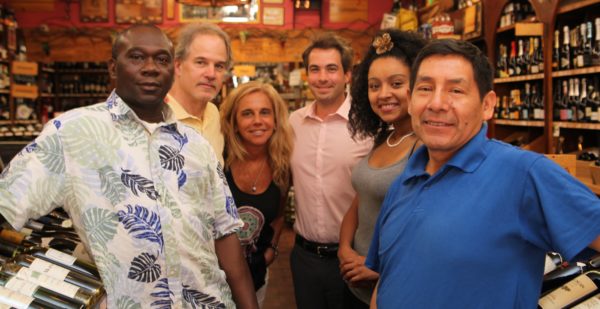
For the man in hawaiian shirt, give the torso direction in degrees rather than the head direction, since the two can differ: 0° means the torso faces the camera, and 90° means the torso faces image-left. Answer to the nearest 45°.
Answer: approximately 315°

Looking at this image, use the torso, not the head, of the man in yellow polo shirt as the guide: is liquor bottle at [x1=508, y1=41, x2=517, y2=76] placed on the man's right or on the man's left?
on the man's left

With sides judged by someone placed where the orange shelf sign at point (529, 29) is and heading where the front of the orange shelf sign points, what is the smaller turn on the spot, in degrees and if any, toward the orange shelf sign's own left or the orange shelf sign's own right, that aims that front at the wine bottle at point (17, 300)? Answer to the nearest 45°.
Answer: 0° — it already faces it
